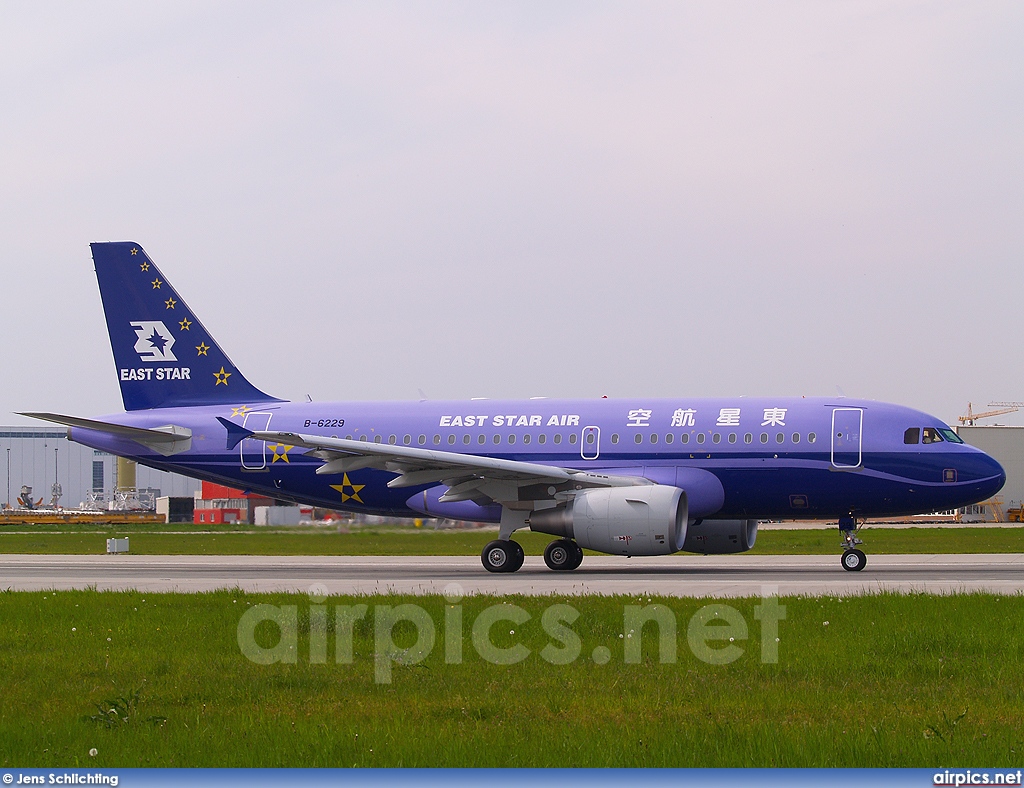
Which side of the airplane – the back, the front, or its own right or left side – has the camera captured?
right
